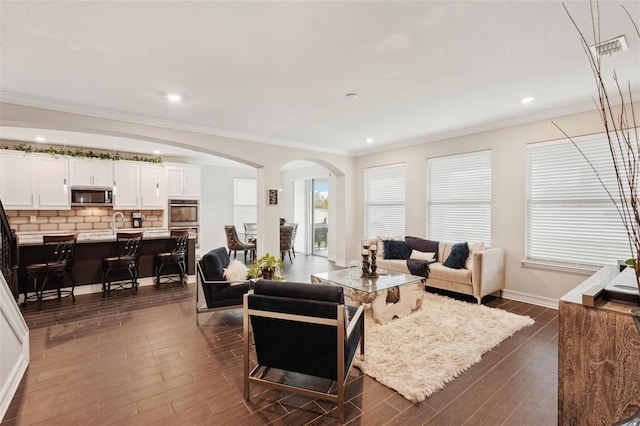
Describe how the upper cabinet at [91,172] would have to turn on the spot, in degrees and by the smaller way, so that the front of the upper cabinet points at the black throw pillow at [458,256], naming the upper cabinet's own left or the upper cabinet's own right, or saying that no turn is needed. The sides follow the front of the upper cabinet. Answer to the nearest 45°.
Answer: approximately 45° to the upper cabinet's own left

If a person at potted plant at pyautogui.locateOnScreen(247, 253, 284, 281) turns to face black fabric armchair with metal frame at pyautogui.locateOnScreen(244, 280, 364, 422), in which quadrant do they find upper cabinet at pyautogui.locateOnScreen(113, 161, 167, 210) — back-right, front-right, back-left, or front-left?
back-right

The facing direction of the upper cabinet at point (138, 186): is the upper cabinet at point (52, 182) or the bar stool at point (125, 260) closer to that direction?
the bar stool

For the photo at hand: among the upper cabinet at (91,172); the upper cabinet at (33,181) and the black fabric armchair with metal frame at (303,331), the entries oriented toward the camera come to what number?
2

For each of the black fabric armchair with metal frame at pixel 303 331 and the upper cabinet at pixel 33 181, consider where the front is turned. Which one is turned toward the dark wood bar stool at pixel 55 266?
the upper cabinet

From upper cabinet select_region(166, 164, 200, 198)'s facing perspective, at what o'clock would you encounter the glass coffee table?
The glass coffee table is roughly at 11 o'clock from the upper cabinet.

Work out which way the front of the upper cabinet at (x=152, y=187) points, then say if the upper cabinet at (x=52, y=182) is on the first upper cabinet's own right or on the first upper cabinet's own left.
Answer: on the first upper cabinet's own right

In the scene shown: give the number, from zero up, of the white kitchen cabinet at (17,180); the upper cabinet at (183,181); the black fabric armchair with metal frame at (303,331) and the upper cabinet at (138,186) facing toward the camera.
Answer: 3

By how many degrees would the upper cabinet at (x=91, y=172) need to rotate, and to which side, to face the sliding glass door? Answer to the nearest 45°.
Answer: approximately 90° to its left

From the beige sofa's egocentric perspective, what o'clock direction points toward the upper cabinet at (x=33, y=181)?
The upper cabinet is roughly at 1 o'clock from the beige sofa.

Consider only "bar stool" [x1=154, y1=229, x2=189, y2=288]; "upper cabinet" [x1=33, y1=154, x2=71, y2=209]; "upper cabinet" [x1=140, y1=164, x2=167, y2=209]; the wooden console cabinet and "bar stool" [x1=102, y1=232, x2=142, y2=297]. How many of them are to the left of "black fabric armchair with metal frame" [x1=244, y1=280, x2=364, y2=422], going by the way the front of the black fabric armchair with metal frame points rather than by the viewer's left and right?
4
